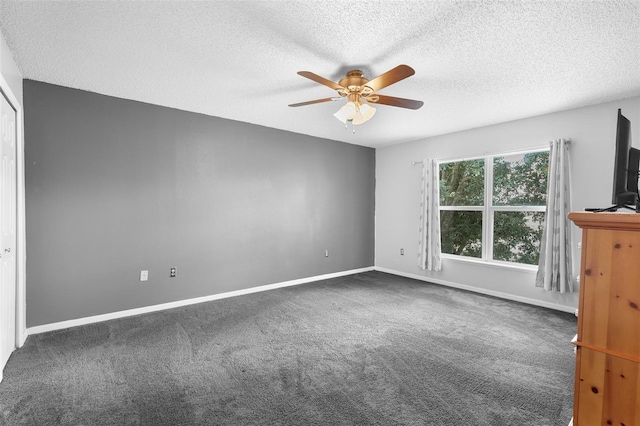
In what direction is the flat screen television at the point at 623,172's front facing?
to the viewer's left

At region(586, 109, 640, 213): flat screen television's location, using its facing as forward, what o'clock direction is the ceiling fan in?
The ceiling fan is roughly at 12 o'clock from the flat screen television.

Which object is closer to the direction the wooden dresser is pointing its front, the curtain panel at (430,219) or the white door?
the white door

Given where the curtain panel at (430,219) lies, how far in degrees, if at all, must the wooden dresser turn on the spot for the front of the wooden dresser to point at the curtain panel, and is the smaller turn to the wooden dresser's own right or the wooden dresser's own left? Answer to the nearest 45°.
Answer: approximately 45° to the wooden dresser's own right

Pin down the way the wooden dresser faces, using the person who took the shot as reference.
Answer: facing to the left of the viewer

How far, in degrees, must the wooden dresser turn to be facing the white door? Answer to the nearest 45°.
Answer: approximately 45° to its left

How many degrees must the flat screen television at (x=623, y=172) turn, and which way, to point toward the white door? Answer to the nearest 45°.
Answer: approximately 45° to its left

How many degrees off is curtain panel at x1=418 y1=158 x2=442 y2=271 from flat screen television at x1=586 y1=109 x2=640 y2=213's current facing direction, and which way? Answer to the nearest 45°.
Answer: approximately 45° to its right

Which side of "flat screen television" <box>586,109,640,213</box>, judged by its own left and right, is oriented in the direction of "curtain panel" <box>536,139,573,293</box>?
right
